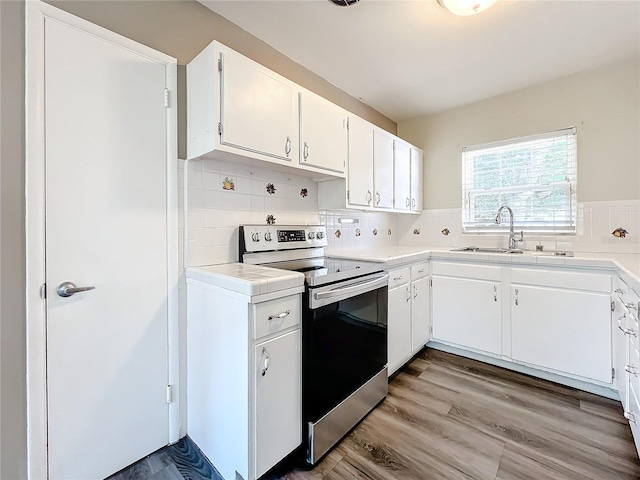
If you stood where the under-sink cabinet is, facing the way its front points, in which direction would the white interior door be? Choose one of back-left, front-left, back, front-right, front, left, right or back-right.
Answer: front

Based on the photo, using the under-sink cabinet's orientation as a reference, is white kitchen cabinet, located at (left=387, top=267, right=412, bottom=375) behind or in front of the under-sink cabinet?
in front

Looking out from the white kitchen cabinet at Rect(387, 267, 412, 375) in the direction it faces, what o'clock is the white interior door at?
The white interior door is roughly at 3 o'clock from the white kitchen cabinet.

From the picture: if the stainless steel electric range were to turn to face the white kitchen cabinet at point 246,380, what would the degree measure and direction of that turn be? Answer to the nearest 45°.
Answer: approximately 90° to its right

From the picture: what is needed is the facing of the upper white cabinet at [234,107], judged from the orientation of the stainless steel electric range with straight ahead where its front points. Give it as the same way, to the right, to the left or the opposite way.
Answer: the same way

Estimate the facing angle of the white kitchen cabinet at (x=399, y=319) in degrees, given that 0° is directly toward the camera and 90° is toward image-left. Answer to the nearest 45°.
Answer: approximately 315°

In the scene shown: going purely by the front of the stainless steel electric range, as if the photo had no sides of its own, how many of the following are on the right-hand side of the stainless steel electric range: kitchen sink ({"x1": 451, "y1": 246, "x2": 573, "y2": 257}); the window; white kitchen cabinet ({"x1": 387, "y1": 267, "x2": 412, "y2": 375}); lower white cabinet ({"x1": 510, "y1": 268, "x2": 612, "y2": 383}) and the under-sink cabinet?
0

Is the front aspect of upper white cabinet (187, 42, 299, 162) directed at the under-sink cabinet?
no

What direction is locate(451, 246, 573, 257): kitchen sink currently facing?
toward the camera

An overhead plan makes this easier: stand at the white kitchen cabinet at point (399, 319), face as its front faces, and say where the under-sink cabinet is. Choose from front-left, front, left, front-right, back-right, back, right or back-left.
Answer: left

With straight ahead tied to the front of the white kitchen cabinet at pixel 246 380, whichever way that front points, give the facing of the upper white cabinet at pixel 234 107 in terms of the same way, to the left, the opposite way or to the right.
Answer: the same way

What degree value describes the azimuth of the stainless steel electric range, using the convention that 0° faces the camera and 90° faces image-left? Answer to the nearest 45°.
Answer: approximately 315°

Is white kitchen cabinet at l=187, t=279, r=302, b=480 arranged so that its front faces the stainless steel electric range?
no

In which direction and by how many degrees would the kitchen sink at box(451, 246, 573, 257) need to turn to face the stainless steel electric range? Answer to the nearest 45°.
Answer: approximately 45° to its right

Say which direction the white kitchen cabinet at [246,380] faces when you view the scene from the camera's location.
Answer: facing the viewer and to the right of the viewer
